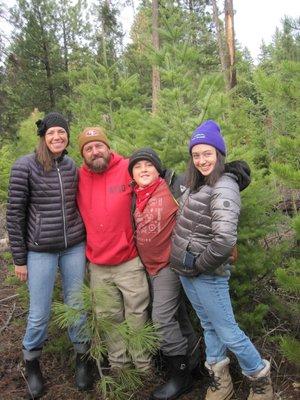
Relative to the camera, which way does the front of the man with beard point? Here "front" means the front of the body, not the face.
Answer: toward the camera

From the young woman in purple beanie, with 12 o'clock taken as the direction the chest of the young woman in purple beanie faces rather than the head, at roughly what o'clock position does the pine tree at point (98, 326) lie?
The pine tree is roughly at 1 o'clock from the young woman in purple beanie.

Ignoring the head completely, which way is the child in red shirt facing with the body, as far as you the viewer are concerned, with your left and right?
facing the viewer and to the left of the viewer

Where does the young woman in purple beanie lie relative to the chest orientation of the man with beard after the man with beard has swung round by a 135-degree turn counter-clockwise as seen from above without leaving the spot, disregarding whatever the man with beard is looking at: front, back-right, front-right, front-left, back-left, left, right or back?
right

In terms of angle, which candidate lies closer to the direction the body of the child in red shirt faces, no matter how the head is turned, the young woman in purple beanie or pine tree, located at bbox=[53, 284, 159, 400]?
the pine tree

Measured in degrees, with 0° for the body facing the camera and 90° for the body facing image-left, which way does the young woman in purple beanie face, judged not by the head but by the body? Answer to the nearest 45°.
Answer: approximately 45°

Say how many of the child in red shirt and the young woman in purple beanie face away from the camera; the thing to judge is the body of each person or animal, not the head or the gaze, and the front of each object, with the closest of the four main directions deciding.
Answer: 0

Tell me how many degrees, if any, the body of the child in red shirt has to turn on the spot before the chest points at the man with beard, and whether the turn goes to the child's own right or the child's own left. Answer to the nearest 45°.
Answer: approximately 45° to the child's own right

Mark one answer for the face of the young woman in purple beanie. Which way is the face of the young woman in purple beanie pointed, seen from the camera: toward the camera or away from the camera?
toward the camera

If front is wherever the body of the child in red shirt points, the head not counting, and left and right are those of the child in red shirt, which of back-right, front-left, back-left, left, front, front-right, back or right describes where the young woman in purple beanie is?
left

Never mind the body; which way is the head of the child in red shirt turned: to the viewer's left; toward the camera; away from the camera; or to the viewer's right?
toward the camera

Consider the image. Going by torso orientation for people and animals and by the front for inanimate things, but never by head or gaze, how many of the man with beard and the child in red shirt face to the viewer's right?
0

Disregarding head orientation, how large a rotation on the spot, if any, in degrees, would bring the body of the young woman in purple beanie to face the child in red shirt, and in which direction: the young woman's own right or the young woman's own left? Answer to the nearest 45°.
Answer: approximately 90° to the young woman's own right

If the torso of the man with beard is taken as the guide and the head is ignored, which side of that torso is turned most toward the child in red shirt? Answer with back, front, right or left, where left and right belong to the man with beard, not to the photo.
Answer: left

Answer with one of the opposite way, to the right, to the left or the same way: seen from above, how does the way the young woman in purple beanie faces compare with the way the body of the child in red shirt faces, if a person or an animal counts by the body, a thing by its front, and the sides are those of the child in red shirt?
the same way
